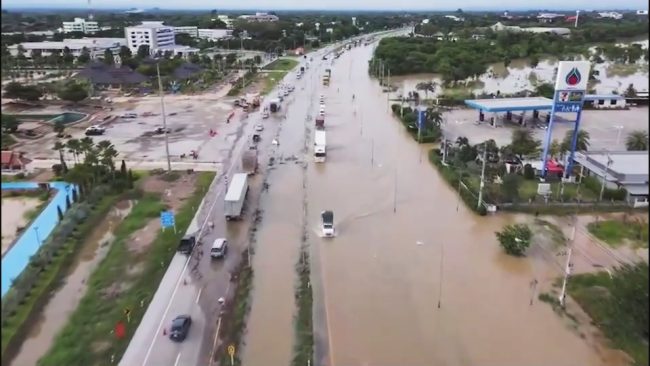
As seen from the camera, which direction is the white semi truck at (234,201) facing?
away from the camera

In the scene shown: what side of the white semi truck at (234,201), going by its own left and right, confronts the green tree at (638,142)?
right

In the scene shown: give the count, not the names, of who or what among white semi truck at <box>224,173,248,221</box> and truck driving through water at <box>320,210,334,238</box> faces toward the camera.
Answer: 1

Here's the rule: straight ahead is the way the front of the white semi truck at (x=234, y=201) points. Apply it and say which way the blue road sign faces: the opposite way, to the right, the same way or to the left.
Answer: the opposite way

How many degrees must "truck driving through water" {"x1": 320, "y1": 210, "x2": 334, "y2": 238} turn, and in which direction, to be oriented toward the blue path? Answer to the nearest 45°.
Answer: approximately 90° to its right

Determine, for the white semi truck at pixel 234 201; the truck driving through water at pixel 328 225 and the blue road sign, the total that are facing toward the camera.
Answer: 2

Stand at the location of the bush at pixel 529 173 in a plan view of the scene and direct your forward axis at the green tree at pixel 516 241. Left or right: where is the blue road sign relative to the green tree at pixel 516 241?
right

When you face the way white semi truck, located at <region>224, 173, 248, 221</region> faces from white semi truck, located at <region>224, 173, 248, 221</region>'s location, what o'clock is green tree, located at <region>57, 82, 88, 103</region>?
The green tree is roughly at 11 o'clock from the white semi truck.

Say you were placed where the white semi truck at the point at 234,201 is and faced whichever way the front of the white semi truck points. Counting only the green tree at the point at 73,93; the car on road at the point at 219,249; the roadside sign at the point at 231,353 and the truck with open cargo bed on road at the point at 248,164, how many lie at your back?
2

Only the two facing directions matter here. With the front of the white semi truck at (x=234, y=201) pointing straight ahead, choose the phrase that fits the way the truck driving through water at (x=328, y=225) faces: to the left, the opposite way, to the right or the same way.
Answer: the opposite way

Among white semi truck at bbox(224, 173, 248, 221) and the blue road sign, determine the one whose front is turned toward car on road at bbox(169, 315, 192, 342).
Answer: the blue road sign
